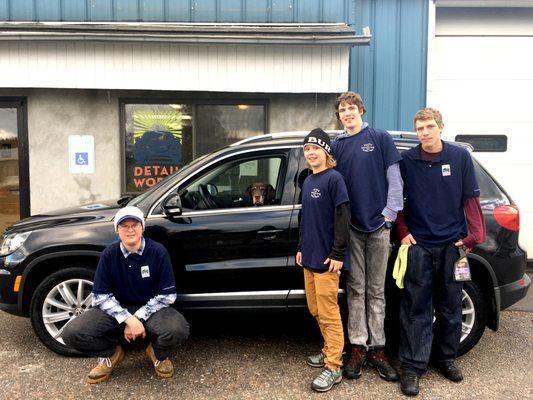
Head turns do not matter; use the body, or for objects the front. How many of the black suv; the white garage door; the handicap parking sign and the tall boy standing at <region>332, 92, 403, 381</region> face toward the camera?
3

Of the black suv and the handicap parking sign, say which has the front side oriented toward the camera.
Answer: the handicap parking sign

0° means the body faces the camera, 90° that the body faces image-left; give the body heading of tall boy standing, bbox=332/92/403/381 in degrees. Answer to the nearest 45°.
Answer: approximately 0°

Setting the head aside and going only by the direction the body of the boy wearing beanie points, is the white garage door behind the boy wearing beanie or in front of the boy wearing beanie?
behind

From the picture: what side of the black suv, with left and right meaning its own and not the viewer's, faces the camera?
left

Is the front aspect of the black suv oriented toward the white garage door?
no

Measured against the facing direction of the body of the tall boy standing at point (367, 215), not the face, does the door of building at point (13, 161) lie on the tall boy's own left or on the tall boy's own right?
on the tall boy's own right

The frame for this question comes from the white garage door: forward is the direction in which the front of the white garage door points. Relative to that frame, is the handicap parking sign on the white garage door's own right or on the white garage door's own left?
on the white garage door's own right

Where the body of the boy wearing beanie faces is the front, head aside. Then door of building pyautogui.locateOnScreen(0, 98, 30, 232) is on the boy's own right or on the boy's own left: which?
on the boy's own right

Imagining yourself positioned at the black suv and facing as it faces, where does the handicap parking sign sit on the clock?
The handicap parking sign is roughly at 2 o'clock from the black suv.

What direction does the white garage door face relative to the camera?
toward the camera

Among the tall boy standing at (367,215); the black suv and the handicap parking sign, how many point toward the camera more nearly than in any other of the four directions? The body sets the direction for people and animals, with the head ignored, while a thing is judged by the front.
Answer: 2

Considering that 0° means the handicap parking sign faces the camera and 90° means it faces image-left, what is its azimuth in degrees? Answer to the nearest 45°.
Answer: approximately 0°

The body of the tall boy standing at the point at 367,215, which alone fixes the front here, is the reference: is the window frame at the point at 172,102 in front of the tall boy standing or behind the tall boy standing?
behind

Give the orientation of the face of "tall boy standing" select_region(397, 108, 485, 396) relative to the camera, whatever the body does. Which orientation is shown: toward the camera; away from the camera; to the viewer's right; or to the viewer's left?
toward the camera

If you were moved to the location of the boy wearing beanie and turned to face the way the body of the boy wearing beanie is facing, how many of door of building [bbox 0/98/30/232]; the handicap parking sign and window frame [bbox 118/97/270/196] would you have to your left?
0
